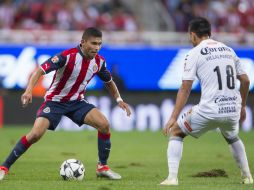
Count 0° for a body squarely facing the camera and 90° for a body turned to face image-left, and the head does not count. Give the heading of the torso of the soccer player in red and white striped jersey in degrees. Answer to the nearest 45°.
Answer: approximately 315°

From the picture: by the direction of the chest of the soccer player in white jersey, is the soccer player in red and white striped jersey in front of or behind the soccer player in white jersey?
in front

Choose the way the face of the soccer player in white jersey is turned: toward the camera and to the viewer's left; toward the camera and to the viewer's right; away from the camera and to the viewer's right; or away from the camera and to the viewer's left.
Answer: away from the camera and to the viewer's left

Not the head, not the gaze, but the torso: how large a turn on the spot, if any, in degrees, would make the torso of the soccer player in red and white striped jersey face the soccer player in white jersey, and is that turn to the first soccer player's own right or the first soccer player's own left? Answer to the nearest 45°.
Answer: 0° — they already face them

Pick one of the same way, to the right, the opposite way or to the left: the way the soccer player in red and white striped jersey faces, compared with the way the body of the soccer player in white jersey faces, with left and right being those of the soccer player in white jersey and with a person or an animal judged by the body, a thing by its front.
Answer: the opposite way

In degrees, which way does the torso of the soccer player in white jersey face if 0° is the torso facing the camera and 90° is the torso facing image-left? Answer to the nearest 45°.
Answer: approximately 135°
